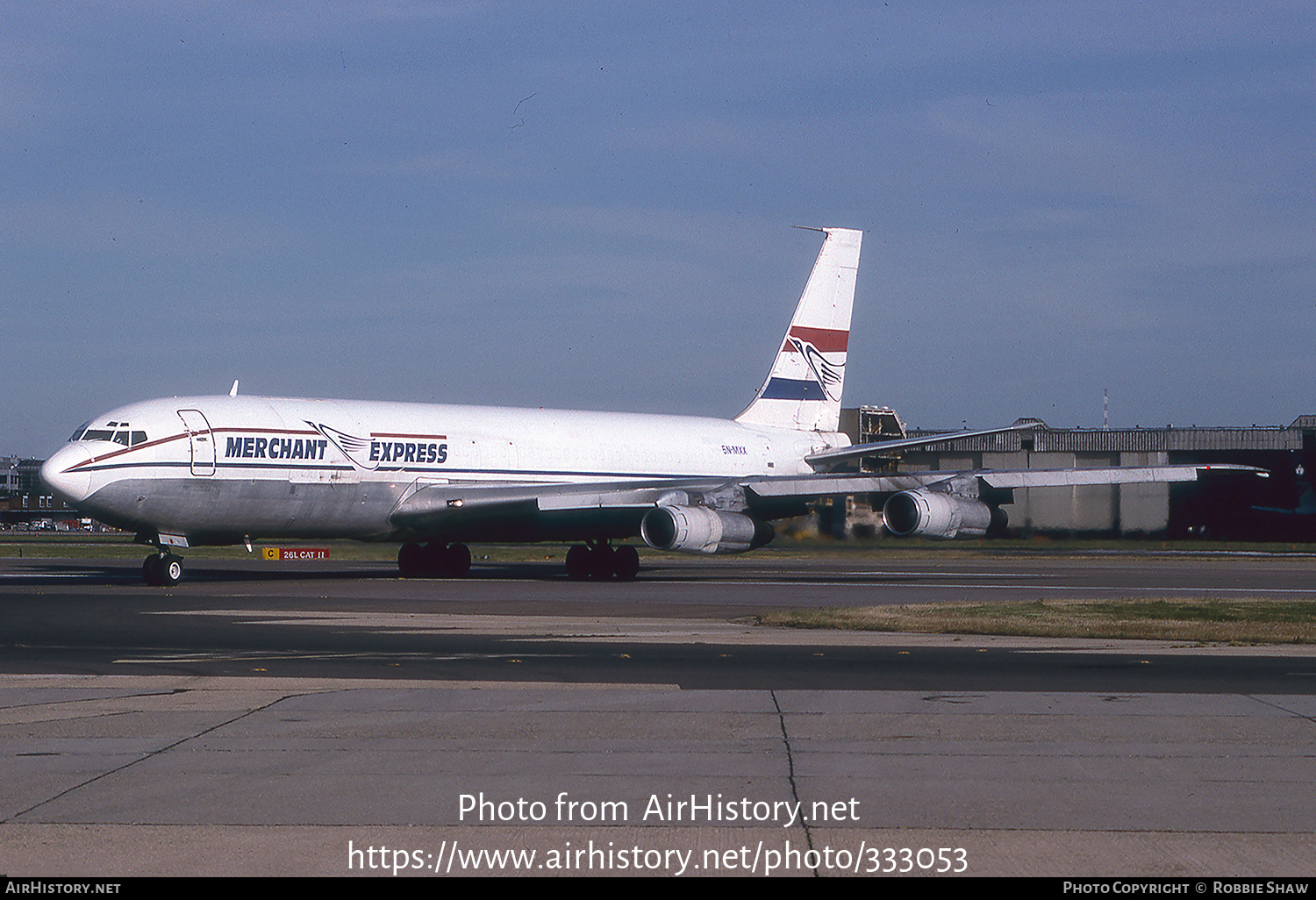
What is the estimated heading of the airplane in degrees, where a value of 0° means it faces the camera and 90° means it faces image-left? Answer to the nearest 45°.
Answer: approximately 45°
